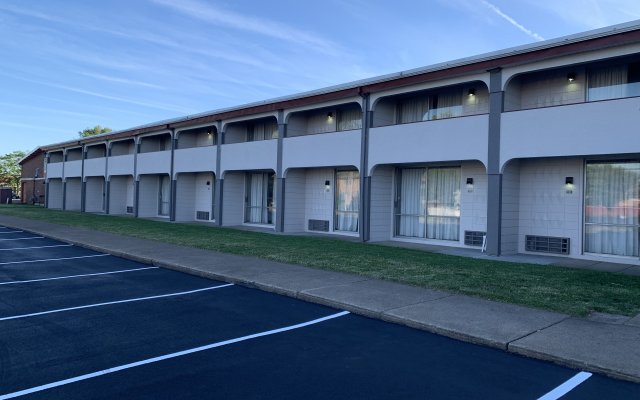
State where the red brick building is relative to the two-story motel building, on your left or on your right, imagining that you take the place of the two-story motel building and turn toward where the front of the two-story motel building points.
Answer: on your right

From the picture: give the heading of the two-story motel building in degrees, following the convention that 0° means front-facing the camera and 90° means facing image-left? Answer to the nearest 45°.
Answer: approximately 45°
